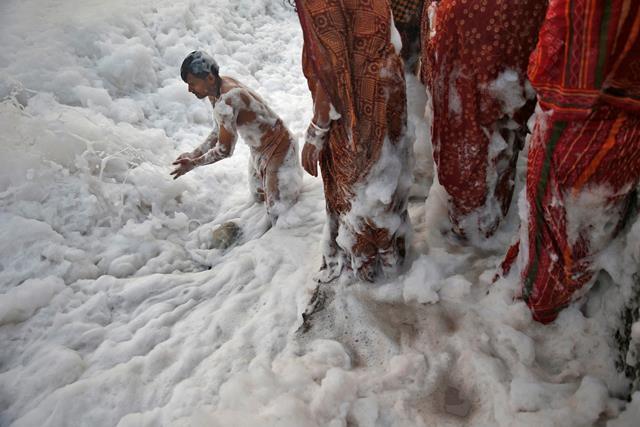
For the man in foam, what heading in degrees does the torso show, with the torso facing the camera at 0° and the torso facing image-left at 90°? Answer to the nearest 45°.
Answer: approximately 90°

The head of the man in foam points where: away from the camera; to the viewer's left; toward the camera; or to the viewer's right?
to the viewer's left
